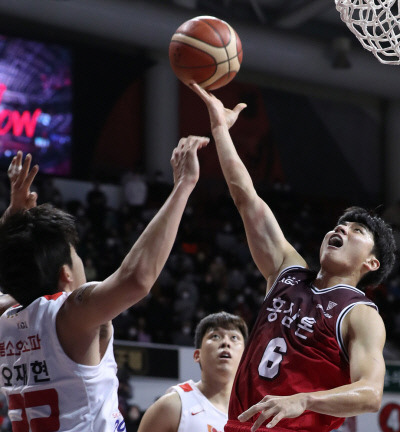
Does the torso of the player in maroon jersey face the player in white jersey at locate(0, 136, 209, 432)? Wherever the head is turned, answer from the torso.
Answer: yes

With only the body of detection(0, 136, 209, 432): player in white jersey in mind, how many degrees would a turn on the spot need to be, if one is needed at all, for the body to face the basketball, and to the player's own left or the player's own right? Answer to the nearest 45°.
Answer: approximately 45° to the player's own left

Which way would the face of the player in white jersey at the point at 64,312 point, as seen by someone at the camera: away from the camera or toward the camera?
away from the camera

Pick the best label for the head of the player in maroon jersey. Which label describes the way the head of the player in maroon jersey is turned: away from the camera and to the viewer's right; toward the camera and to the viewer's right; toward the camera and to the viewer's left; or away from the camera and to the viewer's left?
toward the camera and to the viewer's left

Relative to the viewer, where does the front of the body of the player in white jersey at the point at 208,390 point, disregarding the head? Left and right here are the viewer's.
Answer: facing the viewer and to the right of the viewer

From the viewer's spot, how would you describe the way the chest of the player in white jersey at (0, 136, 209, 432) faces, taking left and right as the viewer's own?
facing away from the viewer and to the right of the viewer

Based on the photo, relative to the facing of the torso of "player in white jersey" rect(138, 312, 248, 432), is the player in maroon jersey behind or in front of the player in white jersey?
in front

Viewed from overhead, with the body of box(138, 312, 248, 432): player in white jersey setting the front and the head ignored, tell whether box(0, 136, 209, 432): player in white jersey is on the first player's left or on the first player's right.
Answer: on the first player's right

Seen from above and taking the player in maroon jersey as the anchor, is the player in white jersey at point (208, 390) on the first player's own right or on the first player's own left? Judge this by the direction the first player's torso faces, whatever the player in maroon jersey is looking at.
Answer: on the first player's own right

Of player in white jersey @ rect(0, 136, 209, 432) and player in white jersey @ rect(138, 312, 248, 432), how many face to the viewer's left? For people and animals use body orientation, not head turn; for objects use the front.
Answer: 0

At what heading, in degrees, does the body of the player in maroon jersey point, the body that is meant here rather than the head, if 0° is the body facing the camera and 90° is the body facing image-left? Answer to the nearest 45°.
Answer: approximately 45°

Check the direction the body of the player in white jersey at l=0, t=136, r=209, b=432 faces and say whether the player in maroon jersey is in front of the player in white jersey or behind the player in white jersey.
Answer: in front

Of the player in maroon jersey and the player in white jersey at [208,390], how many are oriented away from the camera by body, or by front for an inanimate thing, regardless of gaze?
0

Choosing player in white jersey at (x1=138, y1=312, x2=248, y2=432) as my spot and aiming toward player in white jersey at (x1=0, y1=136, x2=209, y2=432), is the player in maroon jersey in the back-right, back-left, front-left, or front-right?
front-left

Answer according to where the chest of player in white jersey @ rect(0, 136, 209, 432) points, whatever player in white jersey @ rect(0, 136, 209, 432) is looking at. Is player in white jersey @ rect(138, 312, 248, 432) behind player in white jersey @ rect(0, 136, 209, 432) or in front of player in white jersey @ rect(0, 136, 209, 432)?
in front

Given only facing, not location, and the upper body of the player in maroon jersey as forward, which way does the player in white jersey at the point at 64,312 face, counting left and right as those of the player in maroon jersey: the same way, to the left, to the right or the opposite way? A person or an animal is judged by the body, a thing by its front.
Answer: the opposite way
